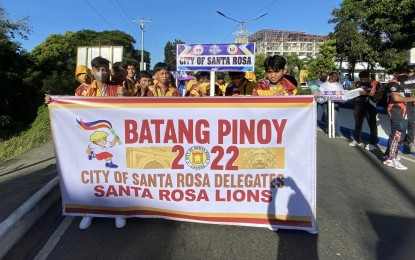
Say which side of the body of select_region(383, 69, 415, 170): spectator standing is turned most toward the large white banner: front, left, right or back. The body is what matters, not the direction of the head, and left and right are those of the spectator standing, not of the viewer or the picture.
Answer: right

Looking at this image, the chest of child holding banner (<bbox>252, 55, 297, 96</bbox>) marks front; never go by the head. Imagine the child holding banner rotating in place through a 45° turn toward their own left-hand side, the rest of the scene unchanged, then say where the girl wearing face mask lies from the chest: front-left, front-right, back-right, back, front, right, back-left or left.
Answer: back-right

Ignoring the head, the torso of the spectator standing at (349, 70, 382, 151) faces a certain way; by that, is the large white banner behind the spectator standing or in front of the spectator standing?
in front

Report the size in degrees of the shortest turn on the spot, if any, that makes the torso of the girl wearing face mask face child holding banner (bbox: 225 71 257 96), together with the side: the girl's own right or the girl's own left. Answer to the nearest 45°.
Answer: approximately 135° to the girl's own left

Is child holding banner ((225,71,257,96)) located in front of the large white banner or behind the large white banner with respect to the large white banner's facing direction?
behind

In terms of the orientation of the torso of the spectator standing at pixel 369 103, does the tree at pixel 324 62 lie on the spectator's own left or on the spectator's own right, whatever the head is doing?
on the spectator's own right

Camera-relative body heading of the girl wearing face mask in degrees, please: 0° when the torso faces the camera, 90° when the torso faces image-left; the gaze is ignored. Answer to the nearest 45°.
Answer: approximately 0°

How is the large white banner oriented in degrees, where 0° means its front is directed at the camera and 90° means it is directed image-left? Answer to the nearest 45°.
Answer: approximately 0°
